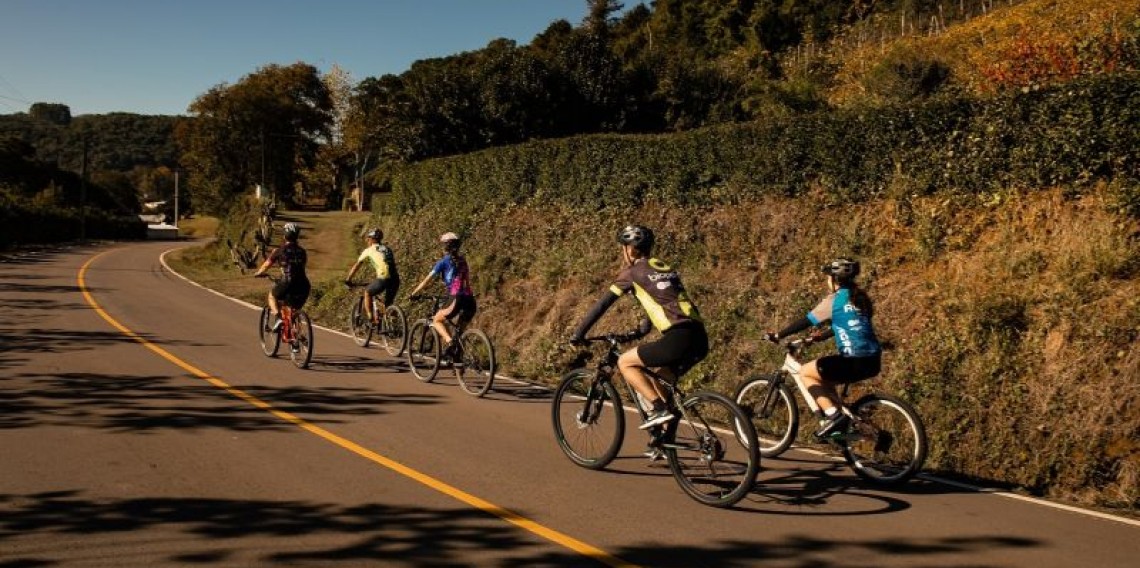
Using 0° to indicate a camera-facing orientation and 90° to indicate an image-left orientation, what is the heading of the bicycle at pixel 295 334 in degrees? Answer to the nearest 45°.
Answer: approximately 135°

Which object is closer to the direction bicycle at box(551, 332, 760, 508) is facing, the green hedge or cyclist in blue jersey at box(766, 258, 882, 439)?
the green hedge

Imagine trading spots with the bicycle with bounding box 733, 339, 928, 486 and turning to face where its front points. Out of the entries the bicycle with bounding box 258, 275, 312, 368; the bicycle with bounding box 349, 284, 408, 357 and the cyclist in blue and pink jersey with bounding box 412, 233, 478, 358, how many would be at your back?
0

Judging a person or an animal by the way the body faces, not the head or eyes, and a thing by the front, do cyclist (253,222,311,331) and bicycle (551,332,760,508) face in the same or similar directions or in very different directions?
same or similar directions

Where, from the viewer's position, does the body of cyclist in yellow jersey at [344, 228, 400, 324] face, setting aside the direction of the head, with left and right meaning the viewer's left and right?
facing away from the viewer and to the left of the viewer

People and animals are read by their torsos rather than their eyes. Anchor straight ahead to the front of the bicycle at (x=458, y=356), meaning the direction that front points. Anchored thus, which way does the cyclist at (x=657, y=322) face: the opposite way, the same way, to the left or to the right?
the same way

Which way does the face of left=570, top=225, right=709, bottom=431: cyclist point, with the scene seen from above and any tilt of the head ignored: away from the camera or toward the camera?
away from the camera

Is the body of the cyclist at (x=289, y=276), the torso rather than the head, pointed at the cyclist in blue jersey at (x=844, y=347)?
no

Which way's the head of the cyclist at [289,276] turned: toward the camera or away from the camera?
away from the camera

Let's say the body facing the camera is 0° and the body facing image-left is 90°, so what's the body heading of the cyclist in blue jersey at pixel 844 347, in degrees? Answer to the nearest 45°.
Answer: approximately 135°

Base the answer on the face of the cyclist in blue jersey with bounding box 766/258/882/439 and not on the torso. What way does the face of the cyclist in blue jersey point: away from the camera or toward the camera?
away from the camera

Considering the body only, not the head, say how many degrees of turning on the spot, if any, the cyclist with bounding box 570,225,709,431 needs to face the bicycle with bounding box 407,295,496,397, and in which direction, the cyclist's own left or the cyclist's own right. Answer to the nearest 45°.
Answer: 0° — they already face it

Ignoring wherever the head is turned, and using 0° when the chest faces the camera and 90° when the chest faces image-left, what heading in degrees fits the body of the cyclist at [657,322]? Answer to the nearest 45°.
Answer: approximately 135°
